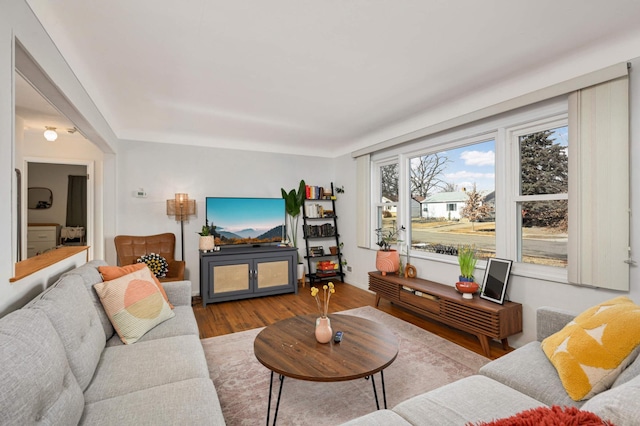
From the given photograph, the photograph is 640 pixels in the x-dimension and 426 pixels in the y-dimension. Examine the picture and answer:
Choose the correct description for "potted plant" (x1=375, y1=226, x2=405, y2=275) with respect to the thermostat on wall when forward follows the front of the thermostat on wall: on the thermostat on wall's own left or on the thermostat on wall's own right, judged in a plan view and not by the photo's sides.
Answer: on the thermostat on wall's own left

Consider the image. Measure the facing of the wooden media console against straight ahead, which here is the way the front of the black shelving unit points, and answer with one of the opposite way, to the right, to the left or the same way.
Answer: to the right

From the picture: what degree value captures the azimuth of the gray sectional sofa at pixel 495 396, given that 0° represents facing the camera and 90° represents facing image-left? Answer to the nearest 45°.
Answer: approximately 135°

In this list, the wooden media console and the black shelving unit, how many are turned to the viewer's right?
0

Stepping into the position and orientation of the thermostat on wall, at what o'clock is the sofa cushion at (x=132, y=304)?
The sofa cushion is roughly at 12 o'clock from the thermostat on wall.

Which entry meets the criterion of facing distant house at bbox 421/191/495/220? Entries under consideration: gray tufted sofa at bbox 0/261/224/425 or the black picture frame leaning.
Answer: the gray tufted sofa

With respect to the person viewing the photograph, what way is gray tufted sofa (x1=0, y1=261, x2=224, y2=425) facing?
facing to the right of the viewer

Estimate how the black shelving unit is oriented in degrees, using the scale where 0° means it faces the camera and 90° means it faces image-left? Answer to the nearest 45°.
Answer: approximately 0°

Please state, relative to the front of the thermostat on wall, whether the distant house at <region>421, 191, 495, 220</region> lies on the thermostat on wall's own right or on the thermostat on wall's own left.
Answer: on the thermostat on wall's own left

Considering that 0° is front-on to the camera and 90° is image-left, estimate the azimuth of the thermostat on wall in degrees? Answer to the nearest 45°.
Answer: approximately 0°
